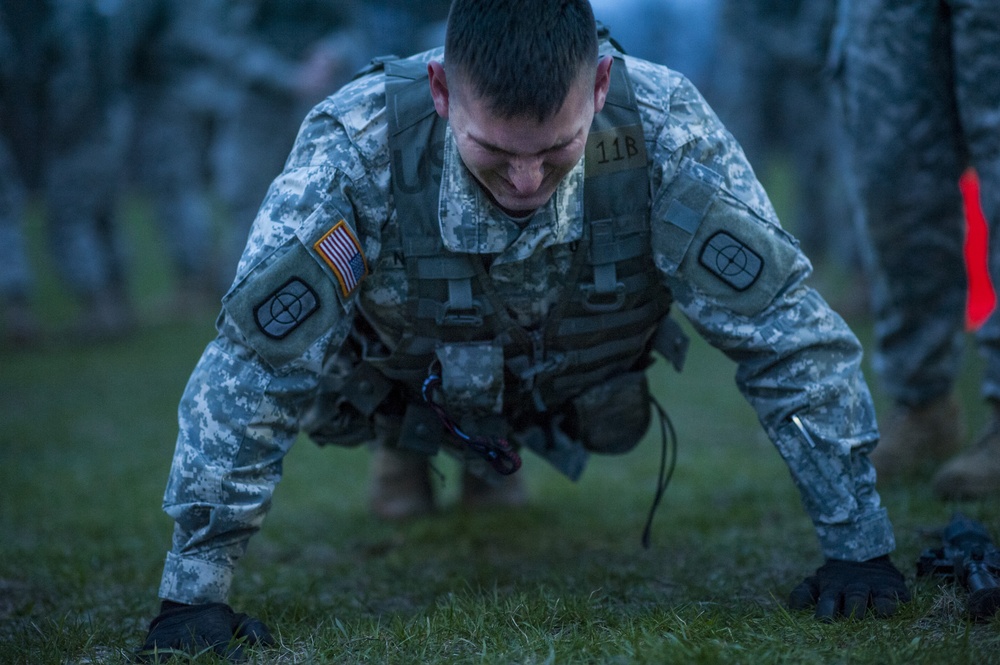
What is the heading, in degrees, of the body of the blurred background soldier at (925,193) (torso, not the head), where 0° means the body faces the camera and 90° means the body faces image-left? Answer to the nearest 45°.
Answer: approximately 45°

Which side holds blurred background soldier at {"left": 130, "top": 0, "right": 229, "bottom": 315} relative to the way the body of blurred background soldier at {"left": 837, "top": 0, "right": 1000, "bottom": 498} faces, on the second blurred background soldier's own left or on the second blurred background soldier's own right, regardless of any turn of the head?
on the second blurred background soldier's own right

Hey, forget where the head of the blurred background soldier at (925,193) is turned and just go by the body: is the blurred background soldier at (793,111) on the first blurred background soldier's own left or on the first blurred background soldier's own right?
on the first blurred background soldier's own right

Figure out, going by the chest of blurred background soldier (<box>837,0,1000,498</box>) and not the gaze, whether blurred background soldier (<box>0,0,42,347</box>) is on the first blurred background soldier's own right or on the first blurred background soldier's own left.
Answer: on the first blurred background soldier's own right

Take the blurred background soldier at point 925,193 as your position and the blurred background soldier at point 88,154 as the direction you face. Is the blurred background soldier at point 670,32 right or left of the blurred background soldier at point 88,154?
right
